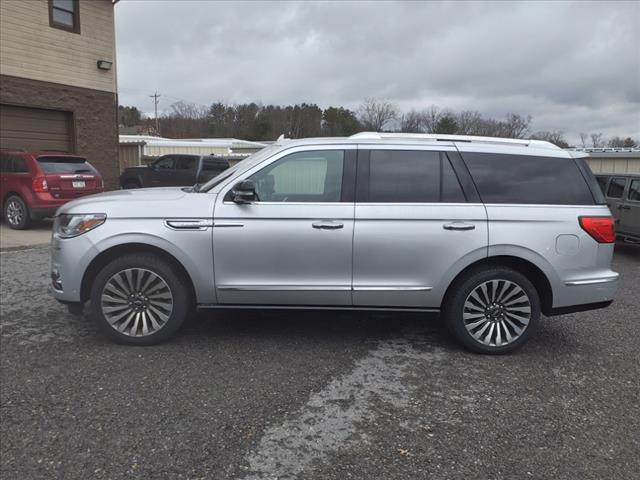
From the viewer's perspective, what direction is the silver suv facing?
to the viewer's left

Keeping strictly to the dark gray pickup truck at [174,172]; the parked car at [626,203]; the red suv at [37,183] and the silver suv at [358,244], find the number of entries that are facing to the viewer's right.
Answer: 1

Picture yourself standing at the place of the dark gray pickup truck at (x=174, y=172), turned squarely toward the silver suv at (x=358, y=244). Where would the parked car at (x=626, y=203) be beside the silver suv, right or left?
left

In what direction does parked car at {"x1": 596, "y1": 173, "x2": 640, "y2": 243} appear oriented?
to the viewer's right

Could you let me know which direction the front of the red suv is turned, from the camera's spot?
facing away from the viewer and to the left of the viewer

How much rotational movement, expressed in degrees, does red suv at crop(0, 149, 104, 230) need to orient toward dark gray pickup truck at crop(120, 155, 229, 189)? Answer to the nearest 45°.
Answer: approximately 90° to its right

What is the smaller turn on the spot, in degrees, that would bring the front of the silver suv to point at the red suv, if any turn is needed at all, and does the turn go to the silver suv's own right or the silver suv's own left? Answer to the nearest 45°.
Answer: approximately 45° to the silver suv's own right
